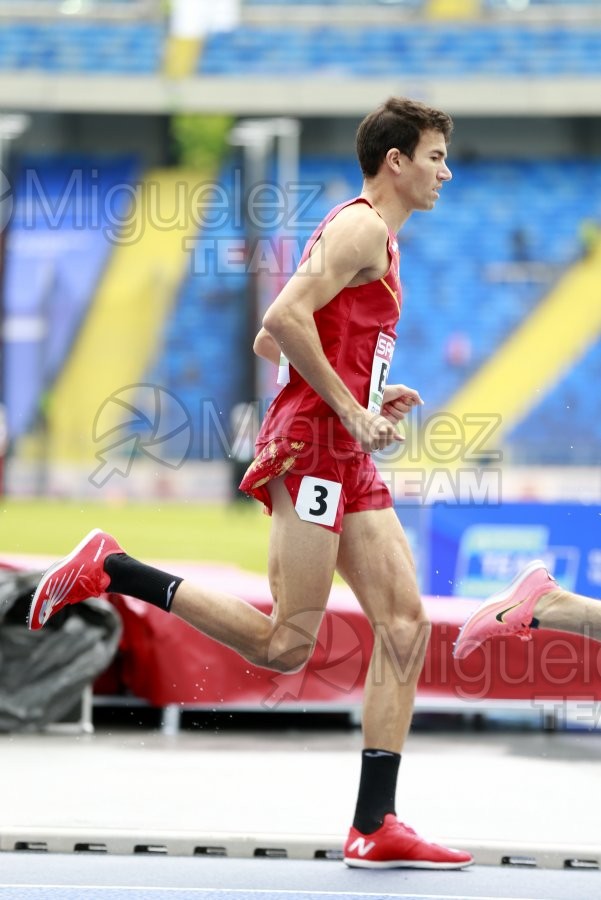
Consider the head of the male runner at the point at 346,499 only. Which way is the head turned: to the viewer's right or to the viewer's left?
to the viewer's right

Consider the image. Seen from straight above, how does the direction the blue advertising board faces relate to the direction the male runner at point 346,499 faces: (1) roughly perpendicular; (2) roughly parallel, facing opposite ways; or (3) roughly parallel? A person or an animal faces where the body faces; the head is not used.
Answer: roughly perpendicular

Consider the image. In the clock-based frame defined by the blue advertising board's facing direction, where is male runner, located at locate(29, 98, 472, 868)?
The male runner is roughly at 12 o'clock from the blue advertising board.

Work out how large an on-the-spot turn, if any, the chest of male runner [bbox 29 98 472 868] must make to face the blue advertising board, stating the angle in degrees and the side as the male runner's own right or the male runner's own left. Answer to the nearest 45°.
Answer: approximately 90° to the male runner's own left

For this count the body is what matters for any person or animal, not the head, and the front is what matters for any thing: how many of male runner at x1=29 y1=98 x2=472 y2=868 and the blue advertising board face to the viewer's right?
1

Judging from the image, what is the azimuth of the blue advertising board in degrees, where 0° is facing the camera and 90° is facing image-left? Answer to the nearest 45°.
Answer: approximately 0°

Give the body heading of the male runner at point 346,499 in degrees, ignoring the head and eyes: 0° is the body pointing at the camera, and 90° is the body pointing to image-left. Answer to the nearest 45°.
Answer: approximately 270°
